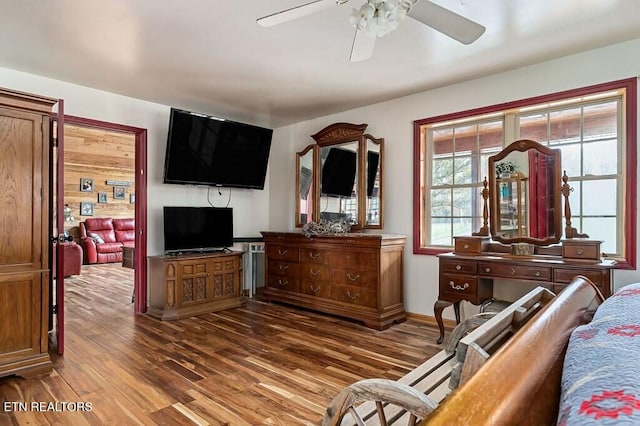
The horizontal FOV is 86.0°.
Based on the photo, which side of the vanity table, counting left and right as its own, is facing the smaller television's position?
right

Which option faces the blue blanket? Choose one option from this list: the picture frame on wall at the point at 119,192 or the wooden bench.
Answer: the picture frame on wall

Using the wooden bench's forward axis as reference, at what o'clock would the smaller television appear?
The smaller television is roughly at 12 o'clock from the wooden bench.

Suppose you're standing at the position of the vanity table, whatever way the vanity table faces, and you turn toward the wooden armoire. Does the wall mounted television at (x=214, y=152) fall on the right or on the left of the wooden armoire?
right

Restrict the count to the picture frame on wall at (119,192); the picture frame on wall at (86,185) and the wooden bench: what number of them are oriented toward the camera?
2

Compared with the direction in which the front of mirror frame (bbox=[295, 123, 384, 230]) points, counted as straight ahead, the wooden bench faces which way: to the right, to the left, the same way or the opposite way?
to the right

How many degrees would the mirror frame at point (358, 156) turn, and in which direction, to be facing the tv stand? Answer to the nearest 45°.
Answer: approximately 45° to its right

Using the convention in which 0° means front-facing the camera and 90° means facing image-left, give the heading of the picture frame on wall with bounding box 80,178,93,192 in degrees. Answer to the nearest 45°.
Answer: approximately 0°

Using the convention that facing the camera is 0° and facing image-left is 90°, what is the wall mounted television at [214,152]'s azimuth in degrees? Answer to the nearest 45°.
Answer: approximately 315°
